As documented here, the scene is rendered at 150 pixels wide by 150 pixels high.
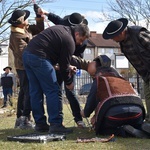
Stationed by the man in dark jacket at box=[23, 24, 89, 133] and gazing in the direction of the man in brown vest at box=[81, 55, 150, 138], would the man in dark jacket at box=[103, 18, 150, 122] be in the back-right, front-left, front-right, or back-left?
front-left

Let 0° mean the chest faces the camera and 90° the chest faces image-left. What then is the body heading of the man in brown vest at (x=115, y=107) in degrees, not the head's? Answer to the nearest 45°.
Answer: approximately 135°

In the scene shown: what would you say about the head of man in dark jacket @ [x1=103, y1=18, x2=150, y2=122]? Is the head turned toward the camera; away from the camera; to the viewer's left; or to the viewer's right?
to the viewer's left

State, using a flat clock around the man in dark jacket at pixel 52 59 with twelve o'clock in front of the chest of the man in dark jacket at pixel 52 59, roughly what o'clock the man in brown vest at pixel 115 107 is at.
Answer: the man in brown vest at pixel 115 107 is roughly at 1 o'clock from the man in dark jacket at pixel 52 59.

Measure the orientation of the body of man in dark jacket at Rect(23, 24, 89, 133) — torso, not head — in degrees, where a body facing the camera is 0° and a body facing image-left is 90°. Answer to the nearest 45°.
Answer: approximately 270°

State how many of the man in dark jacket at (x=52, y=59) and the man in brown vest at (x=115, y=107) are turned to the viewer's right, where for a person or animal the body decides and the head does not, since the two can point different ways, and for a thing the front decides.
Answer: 1

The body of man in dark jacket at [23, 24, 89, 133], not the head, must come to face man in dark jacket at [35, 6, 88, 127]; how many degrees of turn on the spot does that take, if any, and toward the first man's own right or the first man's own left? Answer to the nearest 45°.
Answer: approximately 90° to the first man's own left

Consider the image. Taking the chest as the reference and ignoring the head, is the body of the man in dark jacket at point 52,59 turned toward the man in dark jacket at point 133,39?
yes

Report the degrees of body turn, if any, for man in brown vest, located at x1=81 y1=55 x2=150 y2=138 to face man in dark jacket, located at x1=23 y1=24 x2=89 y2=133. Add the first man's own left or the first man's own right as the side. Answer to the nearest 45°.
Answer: approximately 45° to the first man's own left

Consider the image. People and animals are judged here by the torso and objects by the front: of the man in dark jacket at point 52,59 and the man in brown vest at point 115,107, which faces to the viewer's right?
the man in dark jacket at point 52,59

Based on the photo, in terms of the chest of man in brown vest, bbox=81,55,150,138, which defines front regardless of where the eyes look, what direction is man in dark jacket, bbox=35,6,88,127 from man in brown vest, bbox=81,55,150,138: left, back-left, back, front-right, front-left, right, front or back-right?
front
